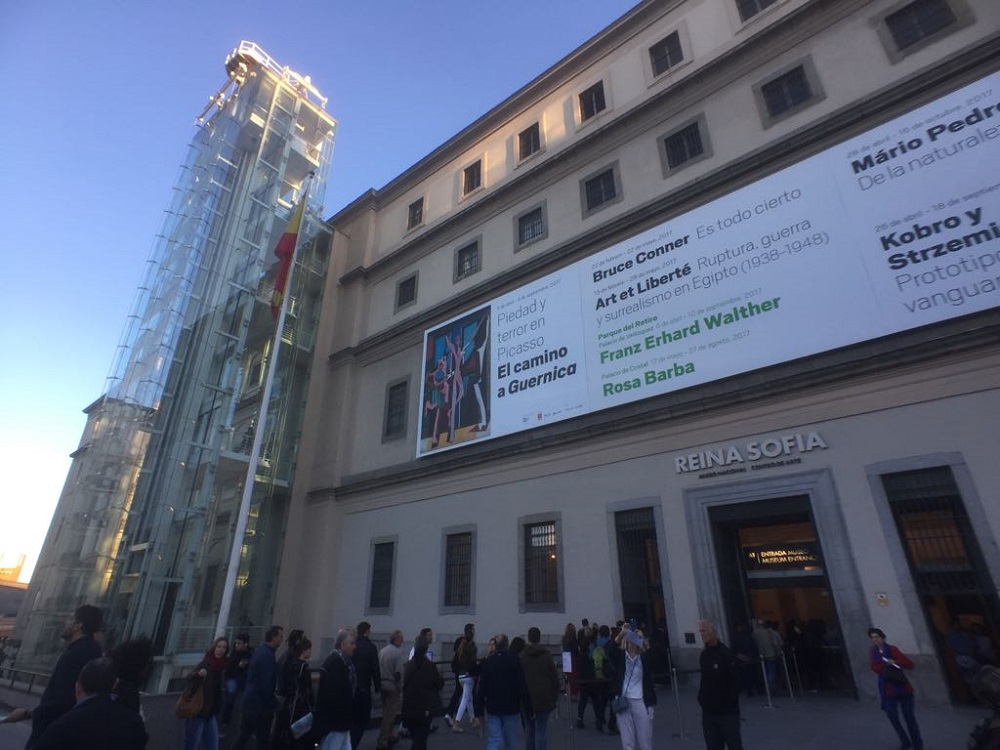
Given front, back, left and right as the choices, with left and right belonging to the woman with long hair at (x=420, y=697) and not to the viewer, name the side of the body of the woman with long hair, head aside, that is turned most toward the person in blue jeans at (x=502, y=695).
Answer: right

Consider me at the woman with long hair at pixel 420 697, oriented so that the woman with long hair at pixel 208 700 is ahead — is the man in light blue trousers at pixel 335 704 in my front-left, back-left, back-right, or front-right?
front-left

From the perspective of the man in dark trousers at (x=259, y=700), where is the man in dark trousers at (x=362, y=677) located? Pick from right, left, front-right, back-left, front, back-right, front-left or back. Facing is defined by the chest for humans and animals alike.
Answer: front-right

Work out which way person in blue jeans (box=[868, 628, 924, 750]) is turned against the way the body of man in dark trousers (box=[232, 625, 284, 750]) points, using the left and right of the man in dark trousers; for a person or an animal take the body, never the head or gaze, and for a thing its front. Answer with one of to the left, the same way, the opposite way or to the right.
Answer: the opposite way

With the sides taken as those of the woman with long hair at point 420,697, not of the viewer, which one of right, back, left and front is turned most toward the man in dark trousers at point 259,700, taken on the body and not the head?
left

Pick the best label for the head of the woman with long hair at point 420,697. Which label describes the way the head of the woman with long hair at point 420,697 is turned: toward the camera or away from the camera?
away from the camera

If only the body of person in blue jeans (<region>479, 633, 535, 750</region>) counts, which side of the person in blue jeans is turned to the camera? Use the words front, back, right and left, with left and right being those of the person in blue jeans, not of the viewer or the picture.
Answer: back

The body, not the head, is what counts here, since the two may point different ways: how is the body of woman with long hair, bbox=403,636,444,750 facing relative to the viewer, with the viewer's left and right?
facing away from the viewer

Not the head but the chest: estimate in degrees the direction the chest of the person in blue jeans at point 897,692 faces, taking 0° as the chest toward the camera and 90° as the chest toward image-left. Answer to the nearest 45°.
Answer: approximately 45°

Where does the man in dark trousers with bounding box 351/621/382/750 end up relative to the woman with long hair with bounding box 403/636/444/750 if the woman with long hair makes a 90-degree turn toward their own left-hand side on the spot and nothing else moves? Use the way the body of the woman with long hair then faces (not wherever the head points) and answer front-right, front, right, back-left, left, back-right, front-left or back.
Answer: front

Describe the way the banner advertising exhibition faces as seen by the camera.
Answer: facing the viewer and to the left of the viewer

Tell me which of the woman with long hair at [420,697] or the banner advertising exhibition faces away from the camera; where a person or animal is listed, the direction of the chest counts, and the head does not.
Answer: the woman with long hair

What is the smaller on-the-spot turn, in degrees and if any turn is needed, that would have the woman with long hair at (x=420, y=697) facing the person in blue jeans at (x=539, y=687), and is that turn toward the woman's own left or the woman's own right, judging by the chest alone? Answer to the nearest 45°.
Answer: approximately 90° to the woman's own right
